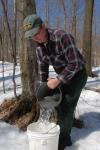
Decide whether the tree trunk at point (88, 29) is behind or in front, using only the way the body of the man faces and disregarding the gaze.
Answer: behind

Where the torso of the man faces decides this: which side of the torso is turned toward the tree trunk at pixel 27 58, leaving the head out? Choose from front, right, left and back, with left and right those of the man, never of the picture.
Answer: right
